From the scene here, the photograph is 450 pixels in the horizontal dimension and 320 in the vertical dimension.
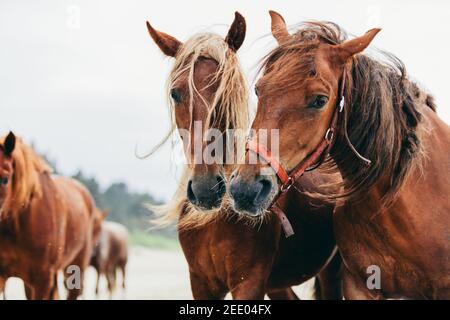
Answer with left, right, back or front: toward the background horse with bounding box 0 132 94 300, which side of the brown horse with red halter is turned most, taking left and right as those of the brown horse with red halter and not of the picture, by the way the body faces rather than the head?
right

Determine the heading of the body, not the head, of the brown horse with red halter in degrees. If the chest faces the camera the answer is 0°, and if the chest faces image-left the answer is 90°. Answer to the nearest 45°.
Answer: approximately 45°

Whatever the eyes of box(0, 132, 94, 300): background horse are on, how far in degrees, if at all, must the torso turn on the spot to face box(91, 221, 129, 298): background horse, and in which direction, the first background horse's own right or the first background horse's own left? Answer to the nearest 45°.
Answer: approximately 135° to the first background horse's own right

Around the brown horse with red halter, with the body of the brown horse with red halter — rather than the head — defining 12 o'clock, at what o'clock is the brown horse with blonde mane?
The brown horse with blonde mane is roughly at 2 o'clock from the brown horse with red halter.

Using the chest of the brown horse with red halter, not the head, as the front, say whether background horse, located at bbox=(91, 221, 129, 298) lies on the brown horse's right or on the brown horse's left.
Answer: on the brown horse's right

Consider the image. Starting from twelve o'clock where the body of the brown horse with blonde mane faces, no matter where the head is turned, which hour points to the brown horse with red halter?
The brown horse with red halter is roughly at 8 o'clock from the brown horse with blonde mane.

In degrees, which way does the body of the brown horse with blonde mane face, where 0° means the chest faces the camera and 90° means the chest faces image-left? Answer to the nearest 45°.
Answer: approximately 45°

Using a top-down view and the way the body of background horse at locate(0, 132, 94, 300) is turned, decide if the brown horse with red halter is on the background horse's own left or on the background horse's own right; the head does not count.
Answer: on the background horse's own left

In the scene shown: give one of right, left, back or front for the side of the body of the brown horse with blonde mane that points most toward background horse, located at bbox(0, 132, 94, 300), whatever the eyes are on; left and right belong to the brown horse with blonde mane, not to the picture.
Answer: right

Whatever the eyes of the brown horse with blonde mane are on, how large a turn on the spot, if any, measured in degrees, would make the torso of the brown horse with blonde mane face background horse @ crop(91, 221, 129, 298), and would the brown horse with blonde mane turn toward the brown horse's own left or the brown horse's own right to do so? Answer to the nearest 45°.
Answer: approximately 135° to the brown horse's own right
